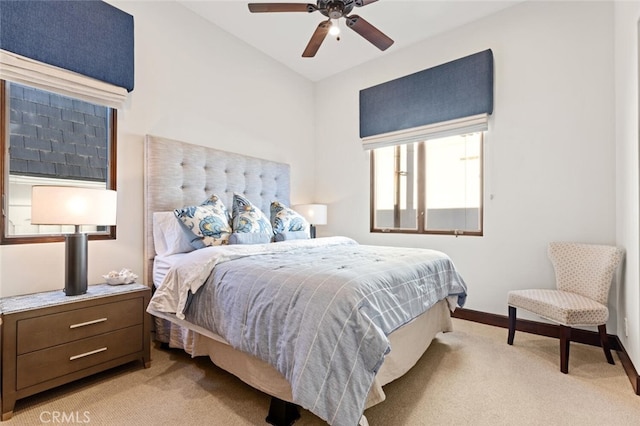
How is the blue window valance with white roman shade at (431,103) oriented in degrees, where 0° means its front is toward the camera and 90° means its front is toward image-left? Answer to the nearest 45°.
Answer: approximately 45°

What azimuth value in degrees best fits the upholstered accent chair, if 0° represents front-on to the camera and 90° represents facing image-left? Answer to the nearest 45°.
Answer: approximately 45°

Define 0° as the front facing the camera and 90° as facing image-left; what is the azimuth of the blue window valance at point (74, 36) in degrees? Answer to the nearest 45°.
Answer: approximately 315°

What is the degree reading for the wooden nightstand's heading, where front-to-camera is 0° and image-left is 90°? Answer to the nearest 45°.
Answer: approximately 315°

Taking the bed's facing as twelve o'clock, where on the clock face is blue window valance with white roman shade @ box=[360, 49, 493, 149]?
The blue window valance with white roman shade is roughly at 9 o'clock from the bed.

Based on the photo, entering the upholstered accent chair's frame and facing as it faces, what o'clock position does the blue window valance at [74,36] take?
The blue window valance is roughly at 12 o'clock from the upholstered accent chair.
